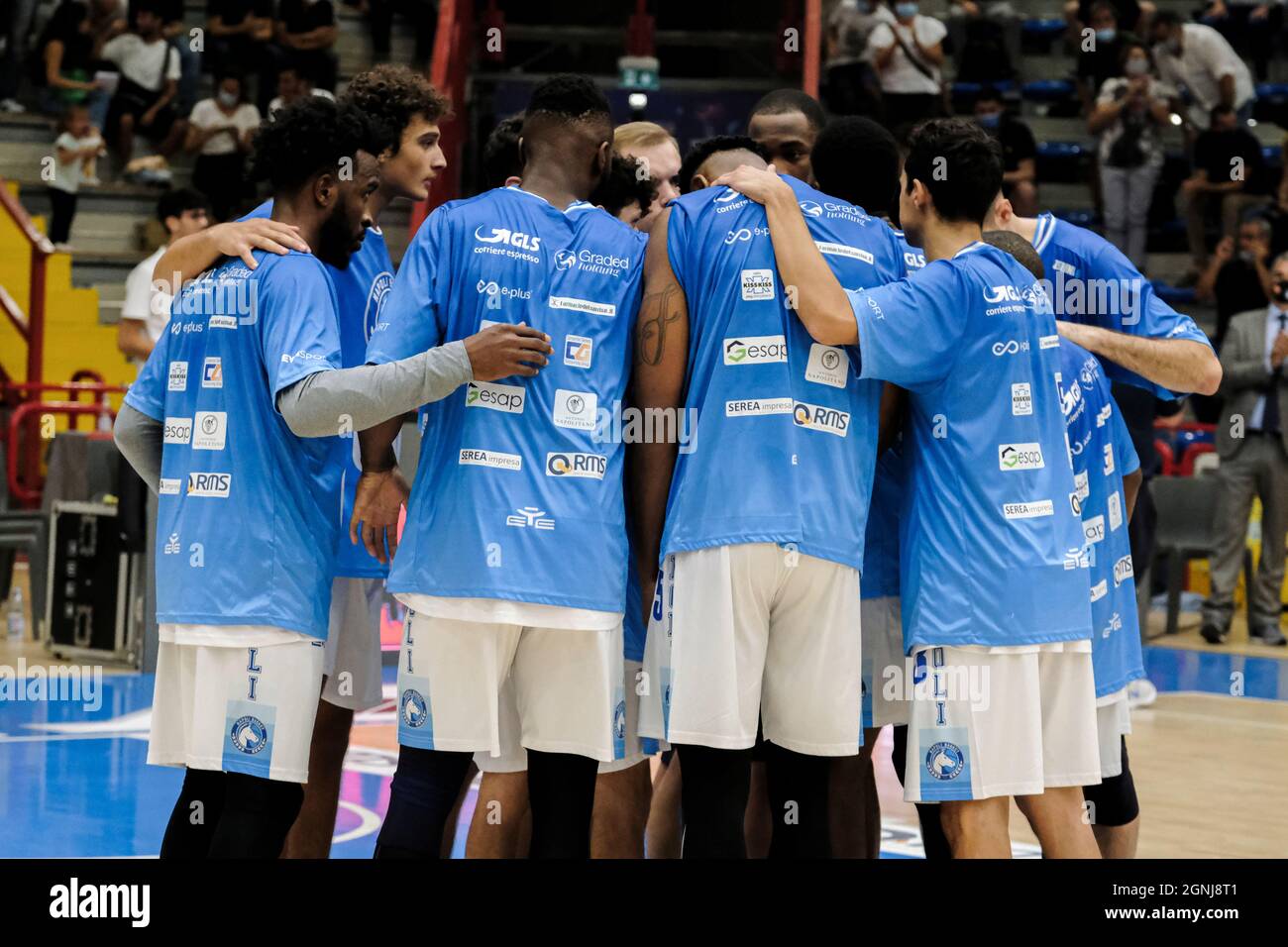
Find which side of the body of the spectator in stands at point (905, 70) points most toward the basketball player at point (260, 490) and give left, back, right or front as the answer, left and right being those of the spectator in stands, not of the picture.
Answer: front

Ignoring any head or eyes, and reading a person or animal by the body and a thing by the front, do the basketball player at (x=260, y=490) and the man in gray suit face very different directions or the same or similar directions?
very different directions

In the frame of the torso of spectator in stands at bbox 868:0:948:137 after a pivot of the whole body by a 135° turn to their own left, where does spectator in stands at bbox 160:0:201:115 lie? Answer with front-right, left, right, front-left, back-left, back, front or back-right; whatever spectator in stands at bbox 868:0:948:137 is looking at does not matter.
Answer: back-left

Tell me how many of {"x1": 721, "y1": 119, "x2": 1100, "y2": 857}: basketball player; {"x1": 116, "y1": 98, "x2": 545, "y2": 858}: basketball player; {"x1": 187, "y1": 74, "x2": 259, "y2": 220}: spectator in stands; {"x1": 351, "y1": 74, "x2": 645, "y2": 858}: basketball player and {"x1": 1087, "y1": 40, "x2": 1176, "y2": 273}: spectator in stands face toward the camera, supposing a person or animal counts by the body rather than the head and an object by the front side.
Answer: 2

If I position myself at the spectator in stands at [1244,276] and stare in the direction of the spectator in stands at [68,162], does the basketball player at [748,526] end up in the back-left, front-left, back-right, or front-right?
front-left

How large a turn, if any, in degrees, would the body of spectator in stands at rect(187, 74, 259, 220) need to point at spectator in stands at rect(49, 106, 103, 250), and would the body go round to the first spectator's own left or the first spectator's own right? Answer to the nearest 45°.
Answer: approximately 90° to the first spectator's own right

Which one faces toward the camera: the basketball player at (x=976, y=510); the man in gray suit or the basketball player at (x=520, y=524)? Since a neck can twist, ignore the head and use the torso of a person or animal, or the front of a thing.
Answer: the man in gray suit

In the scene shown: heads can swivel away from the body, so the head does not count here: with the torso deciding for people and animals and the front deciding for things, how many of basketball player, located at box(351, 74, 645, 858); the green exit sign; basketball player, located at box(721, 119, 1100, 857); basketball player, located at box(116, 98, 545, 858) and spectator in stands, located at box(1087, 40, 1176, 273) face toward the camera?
2

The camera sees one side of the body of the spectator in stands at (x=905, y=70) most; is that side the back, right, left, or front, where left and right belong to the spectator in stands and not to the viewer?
front

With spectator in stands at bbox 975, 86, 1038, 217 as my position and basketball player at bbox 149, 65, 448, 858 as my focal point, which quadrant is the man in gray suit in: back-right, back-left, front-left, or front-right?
front-left

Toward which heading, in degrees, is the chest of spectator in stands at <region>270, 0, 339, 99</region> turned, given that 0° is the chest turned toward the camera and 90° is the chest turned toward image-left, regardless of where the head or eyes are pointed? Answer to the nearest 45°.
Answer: approximately 0°

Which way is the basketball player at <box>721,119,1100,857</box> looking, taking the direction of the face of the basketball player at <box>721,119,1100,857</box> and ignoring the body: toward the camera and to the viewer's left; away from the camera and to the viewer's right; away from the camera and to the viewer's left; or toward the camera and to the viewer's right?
away from the camera and to the viewer's left

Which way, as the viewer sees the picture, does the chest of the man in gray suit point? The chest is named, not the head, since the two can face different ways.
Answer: toward the camera

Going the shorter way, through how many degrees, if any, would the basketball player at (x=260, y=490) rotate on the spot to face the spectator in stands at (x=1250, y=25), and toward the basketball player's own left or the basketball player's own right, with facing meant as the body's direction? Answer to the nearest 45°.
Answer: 0° — they already face them

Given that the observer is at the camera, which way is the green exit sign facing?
facing the viewer

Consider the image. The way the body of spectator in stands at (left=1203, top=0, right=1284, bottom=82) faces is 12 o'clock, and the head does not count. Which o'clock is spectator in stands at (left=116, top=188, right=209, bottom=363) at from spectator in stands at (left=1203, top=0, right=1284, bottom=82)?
spectator in stands at (left=116, top=188, right=209, bottom=363) is roughly at 1 o'clock from spectator in stands at (left=1203, top=0, right=1284, bottom=82).

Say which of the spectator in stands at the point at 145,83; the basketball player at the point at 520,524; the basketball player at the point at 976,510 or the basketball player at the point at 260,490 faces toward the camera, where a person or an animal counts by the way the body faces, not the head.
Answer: the spectator in stands

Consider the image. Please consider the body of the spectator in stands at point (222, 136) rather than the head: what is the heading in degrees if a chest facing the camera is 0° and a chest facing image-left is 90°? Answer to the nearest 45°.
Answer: approximately 0°
